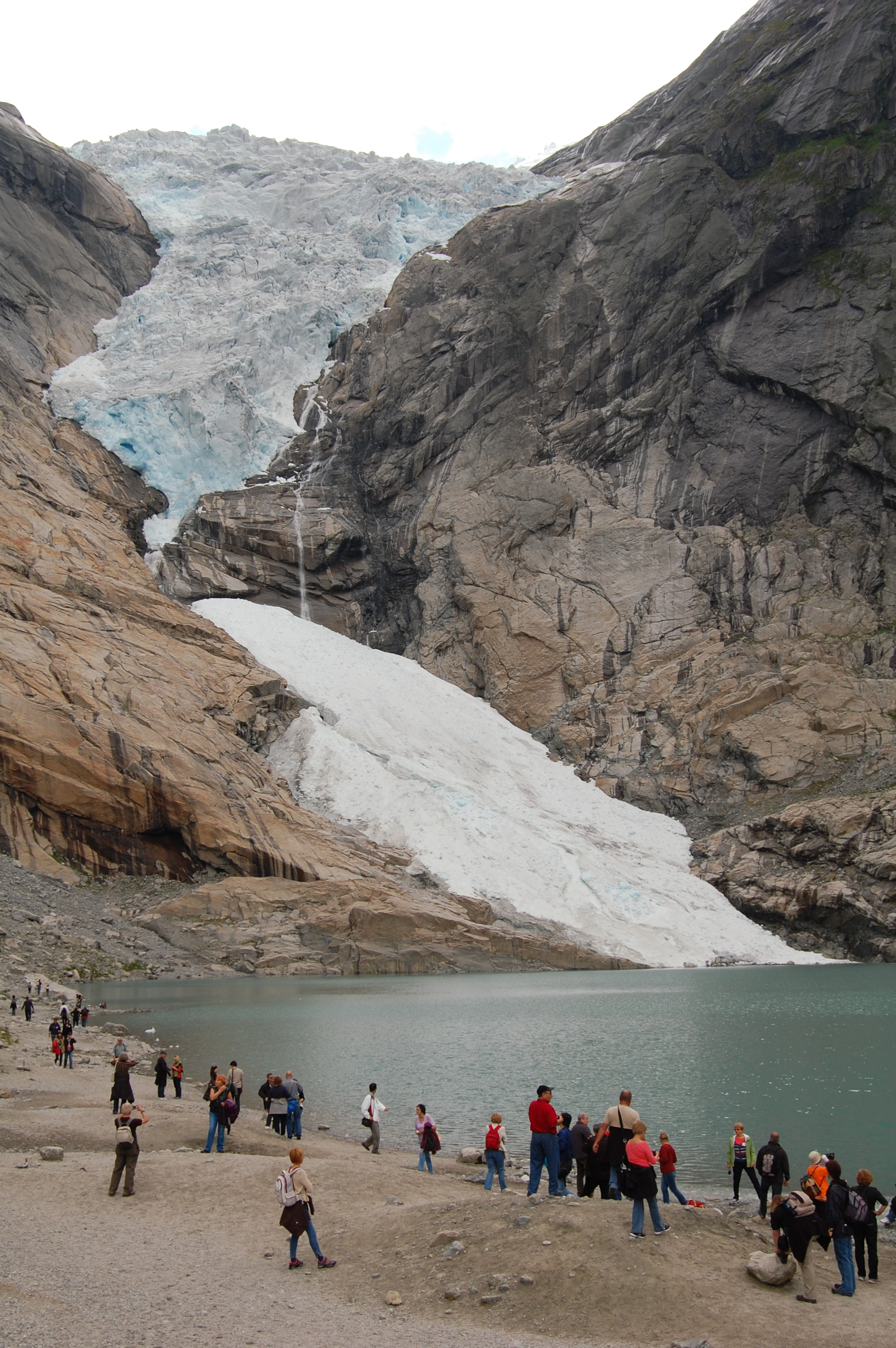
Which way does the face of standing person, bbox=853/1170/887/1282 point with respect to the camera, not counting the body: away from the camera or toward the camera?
away from the camera

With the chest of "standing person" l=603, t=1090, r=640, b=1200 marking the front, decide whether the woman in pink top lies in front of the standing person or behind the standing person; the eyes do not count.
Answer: behind

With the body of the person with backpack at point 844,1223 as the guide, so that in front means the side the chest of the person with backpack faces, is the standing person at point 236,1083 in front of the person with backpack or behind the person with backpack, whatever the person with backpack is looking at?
in front

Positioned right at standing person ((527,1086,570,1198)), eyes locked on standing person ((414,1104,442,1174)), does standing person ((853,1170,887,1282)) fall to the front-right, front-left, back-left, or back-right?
back-right

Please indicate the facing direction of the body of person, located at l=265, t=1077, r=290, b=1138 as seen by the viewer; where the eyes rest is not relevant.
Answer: away from the camera

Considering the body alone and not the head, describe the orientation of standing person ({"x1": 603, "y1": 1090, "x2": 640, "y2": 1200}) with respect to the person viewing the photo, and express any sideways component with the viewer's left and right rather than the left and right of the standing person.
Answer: facing away from the viewer
